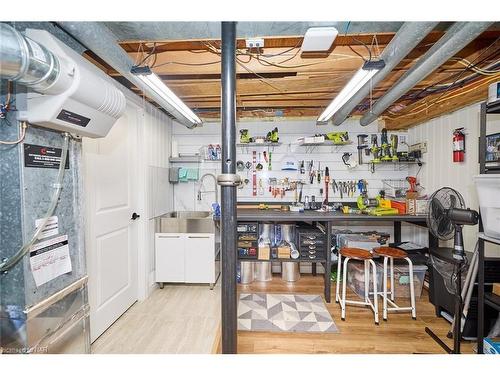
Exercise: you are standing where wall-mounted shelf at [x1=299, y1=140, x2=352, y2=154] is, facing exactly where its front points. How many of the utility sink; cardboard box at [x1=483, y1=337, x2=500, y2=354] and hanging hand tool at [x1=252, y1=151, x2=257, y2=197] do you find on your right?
2

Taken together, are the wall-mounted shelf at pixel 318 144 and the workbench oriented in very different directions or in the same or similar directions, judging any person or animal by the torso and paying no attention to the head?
same or similar directions

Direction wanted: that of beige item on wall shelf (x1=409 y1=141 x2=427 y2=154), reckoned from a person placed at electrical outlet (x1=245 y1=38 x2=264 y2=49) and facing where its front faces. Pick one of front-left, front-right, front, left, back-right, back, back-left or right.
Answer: back-left

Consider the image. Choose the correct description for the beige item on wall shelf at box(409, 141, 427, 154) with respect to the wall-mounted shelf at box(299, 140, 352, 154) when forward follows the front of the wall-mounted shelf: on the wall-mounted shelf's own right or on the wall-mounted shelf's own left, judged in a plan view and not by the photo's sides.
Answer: on the wall-mounted shelf's own left

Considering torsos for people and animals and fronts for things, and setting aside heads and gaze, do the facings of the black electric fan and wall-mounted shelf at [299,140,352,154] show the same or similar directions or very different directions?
very different directions

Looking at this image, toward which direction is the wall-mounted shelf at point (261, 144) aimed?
toward the camera

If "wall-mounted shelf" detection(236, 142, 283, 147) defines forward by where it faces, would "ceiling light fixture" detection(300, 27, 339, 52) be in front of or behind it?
in front

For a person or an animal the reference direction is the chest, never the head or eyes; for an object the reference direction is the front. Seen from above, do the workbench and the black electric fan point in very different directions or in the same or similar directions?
very different directions

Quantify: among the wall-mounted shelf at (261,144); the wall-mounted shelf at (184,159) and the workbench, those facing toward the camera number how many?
3

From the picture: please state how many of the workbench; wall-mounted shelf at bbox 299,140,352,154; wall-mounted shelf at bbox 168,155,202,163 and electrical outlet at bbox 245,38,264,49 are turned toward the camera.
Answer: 4

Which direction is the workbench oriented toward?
toward the camera

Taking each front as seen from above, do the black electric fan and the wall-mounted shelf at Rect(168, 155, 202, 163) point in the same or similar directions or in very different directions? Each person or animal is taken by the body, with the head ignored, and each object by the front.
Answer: very different directions

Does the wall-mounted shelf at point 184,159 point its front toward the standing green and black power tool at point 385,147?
no

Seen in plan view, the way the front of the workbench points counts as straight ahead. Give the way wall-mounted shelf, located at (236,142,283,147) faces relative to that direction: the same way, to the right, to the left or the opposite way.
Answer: the same way

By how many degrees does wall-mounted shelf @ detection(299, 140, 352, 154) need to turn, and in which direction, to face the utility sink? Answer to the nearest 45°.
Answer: approximately 90° to its right

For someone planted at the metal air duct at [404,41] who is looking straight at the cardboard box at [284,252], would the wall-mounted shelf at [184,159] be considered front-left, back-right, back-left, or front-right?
front-left

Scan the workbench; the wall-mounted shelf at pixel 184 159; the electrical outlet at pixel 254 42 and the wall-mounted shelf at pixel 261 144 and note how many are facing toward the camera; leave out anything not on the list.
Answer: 4

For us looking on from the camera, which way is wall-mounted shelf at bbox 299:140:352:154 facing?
facing the viewer

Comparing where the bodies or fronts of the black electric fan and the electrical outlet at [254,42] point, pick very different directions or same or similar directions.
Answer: very different directions
